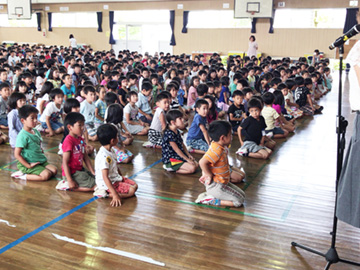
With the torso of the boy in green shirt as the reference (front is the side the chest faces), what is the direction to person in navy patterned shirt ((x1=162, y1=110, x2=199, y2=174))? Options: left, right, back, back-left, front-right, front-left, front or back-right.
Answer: front-left

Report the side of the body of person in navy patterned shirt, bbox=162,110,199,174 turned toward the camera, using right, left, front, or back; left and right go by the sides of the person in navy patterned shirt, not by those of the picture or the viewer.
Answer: right

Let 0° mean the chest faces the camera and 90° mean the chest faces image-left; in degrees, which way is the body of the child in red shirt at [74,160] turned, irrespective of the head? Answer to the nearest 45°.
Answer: approximately 315°

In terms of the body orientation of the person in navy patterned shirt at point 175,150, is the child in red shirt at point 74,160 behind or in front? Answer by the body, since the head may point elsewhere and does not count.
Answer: behind

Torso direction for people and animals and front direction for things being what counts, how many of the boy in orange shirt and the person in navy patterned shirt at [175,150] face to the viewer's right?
2

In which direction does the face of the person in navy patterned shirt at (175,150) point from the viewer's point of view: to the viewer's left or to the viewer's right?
to the viewer's right

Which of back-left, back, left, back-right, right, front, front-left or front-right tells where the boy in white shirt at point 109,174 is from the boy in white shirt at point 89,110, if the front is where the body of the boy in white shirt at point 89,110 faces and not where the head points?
front-right

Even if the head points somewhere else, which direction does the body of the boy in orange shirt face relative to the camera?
to the viewer's right

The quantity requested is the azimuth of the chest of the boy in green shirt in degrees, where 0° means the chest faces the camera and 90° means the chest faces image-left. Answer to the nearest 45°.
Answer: approximately 315°

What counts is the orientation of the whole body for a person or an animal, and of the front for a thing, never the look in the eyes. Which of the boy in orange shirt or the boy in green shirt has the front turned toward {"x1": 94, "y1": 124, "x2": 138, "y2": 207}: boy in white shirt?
the boy in green shirt
